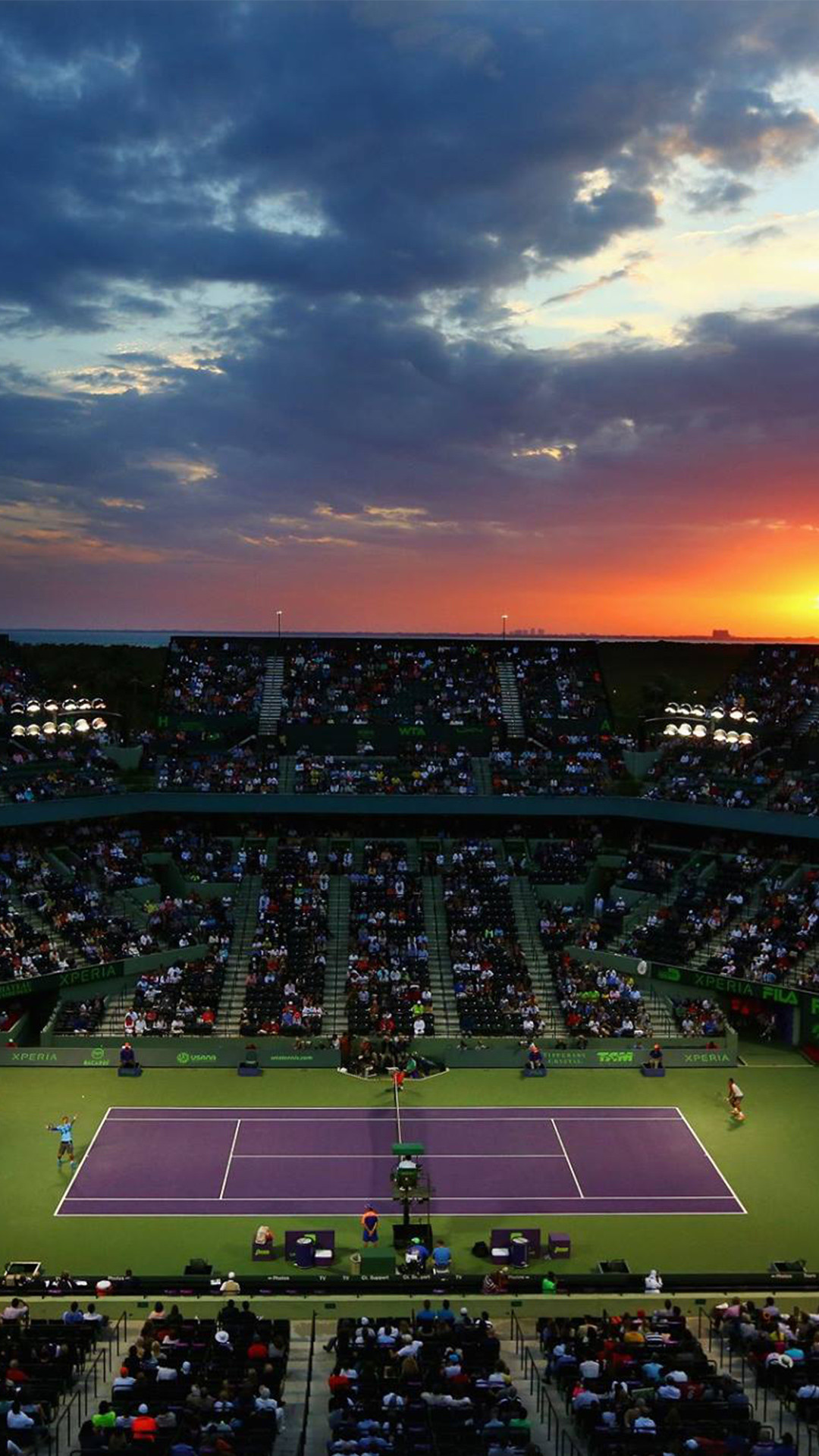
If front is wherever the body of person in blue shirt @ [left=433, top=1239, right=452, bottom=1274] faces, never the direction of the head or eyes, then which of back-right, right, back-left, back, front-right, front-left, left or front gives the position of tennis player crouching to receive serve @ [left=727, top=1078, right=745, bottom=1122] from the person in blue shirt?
front-right

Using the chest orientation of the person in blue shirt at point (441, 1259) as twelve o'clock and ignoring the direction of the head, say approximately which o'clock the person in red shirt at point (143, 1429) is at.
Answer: The person in red shirt is roughly at 7 o'clock from the person in blue shirt.

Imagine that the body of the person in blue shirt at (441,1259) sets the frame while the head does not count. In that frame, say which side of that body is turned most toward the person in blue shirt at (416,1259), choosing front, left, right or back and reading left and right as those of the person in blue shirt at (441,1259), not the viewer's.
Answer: left

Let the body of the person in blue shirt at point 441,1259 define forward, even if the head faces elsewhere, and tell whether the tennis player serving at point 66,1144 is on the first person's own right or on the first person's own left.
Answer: on the first person's own left

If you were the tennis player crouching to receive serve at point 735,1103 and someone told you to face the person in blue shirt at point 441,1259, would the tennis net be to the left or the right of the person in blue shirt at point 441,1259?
right

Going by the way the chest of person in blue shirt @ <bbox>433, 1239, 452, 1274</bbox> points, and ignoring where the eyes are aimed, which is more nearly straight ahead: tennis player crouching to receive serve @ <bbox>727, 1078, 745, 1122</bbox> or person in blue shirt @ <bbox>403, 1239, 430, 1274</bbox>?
the tennis player crouching to receive serve

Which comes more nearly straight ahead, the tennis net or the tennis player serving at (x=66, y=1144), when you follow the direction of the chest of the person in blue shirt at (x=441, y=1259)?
the tennis net

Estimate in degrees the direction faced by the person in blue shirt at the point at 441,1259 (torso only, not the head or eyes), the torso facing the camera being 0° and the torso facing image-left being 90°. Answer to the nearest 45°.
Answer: approximately 180°

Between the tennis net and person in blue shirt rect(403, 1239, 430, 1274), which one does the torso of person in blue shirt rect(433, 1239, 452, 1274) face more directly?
the tennis net

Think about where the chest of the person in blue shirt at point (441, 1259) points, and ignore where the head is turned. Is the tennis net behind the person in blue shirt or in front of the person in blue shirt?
in front
